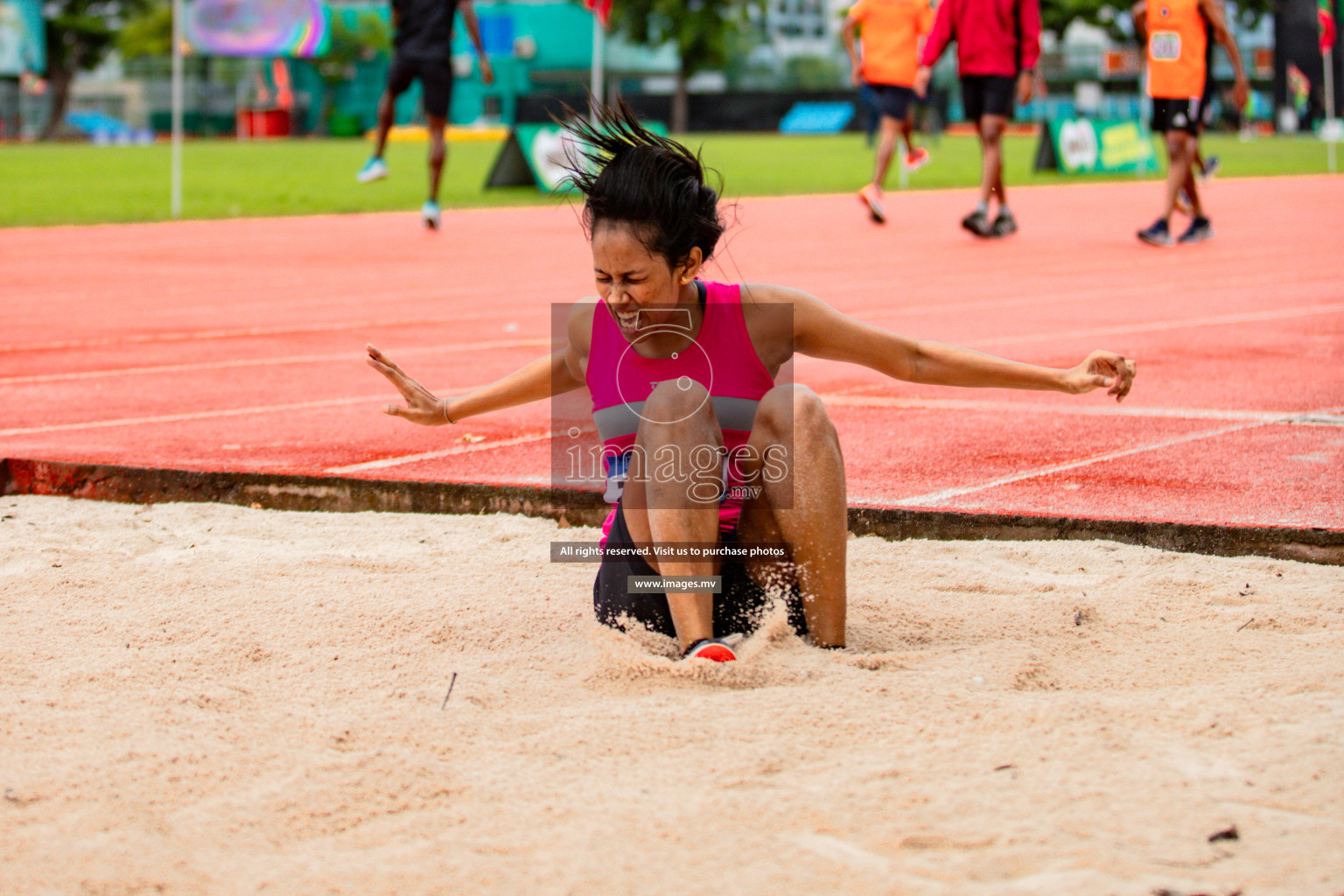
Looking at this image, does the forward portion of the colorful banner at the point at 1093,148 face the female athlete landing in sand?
yes

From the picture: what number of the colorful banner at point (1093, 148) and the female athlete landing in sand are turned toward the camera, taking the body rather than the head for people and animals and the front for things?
2

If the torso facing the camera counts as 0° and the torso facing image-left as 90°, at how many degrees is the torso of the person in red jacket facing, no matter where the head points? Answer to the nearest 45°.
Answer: approximately 45°

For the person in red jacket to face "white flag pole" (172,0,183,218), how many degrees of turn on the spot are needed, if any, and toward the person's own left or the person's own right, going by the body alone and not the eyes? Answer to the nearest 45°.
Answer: approximately 45° to the person's own right

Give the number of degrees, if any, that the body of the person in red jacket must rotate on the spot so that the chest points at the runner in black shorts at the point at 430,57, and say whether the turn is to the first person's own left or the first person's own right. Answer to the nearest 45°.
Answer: approximately 45° to the first person's own right

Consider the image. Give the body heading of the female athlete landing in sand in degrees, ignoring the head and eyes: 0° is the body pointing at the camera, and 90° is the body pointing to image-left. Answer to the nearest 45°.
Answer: approximately 0°

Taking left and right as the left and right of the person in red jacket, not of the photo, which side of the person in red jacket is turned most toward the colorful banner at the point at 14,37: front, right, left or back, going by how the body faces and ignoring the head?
right

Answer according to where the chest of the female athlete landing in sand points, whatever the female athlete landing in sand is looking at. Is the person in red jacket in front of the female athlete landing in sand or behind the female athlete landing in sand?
behind
